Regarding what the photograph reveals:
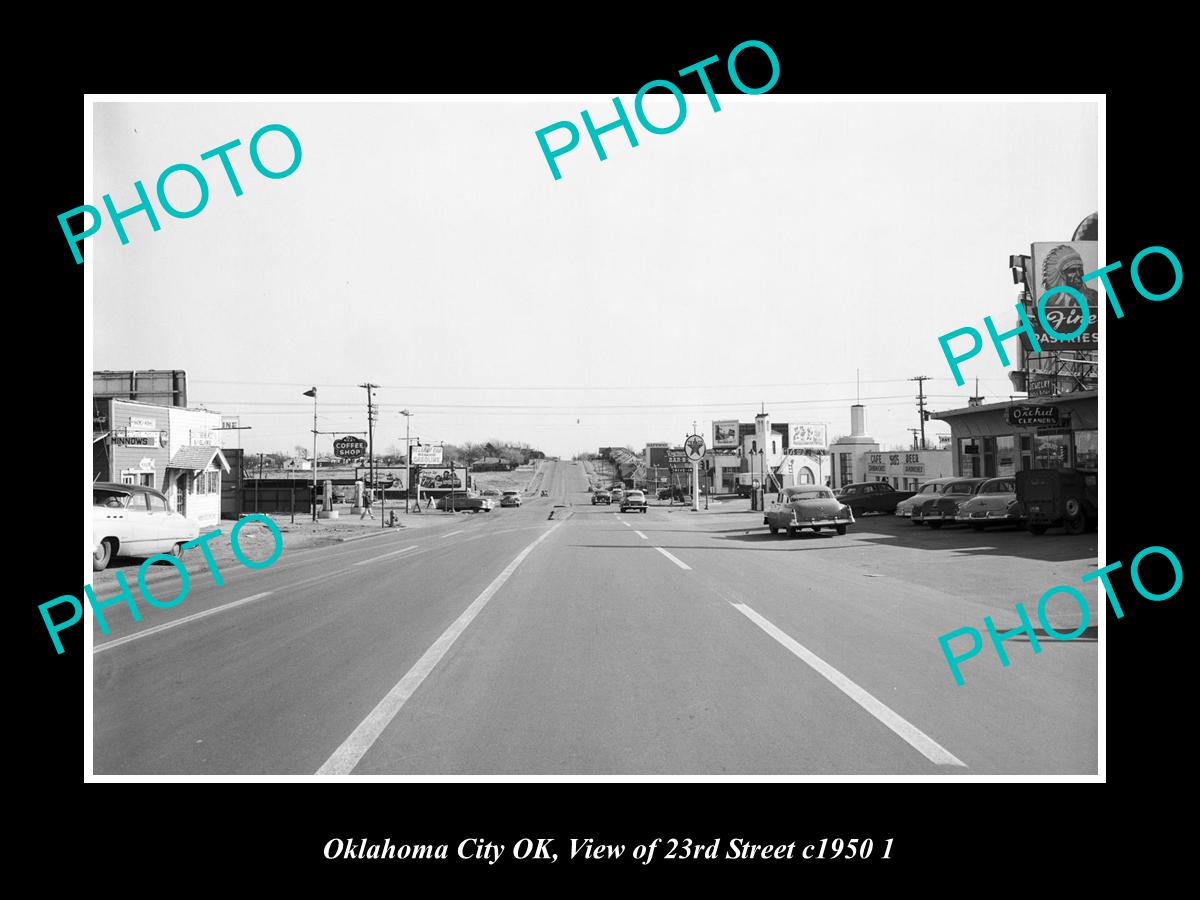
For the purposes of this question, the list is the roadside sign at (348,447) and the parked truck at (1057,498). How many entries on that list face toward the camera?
1

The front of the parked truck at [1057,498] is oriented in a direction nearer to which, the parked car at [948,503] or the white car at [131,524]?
the parked car

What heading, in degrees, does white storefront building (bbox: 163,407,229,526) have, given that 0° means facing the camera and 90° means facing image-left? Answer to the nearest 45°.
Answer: approximately 315°

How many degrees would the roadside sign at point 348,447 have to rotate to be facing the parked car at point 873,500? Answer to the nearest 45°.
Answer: approximately 45° to its left

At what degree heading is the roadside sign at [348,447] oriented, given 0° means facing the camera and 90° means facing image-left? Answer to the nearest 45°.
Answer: approximately 0°

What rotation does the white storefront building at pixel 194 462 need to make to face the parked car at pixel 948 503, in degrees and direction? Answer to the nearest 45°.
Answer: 0° — it already faces it

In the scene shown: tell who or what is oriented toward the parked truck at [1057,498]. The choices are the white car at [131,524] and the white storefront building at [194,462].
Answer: the white storefront building

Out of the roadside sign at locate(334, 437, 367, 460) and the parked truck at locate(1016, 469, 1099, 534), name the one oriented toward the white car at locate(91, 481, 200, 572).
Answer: the roadside sign

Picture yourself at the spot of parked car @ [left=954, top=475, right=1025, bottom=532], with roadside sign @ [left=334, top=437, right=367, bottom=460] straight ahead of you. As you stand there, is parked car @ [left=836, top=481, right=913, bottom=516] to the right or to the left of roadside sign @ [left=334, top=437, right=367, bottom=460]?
right

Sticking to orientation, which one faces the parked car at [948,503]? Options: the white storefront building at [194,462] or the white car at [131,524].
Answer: the white storefront building

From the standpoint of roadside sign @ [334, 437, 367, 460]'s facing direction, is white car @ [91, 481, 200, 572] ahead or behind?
ahead

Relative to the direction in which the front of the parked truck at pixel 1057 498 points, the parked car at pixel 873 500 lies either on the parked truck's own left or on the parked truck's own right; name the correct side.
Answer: on the parked truck's own left

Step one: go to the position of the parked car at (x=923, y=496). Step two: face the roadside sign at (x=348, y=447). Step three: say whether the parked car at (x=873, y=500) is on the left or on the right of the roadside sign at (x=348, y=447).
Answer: right
